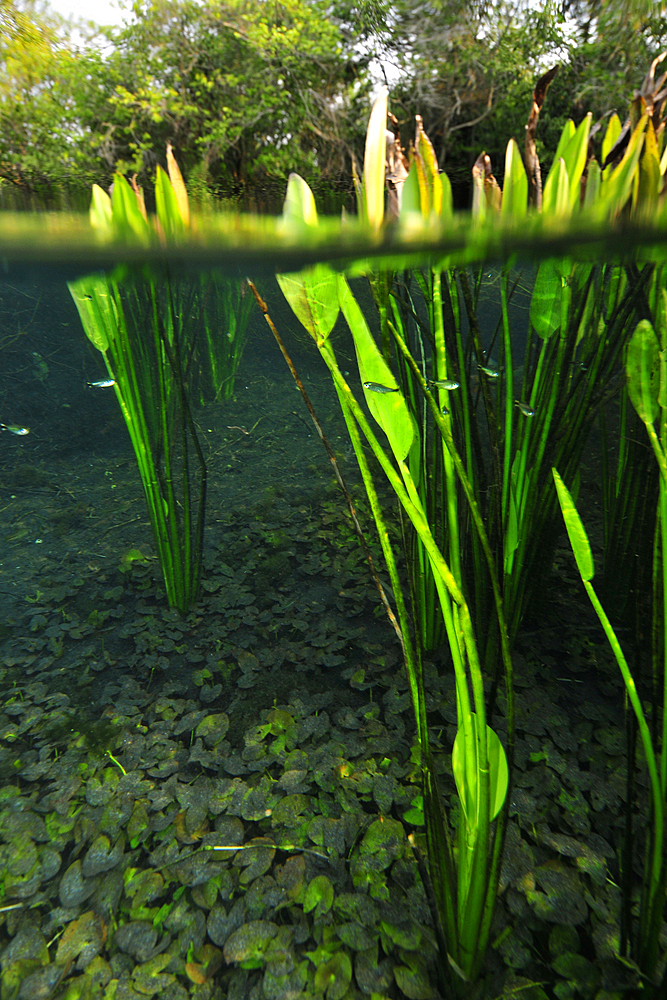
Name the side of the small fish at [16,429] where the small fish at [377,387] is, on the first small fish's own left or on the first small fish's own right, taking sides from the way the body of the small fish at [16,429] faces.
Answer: on the first small fish's own right

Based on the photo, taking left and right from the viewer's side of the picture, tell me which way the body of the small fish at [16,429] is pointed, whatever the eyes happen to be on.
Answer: facing to the right of the viewer
